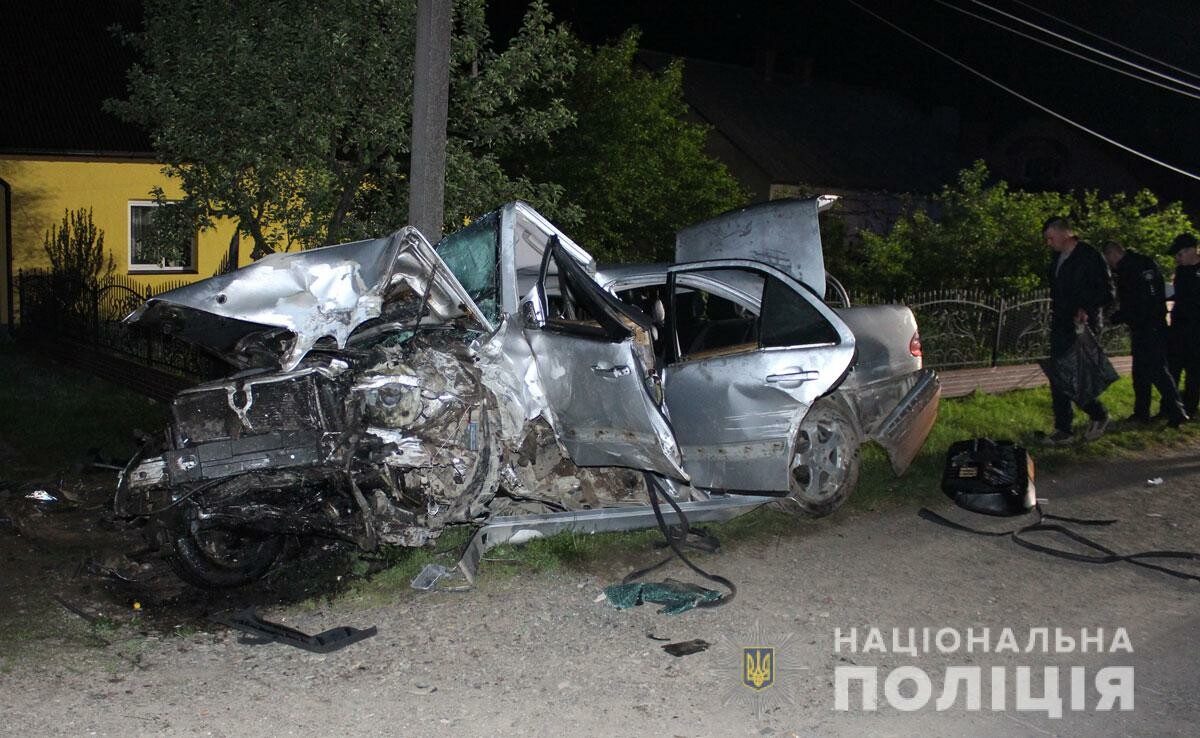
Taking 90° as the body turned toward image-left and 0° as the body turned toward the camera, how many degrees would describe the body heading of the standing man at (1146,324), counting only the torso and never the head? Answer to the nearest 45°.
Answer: approximately 90°

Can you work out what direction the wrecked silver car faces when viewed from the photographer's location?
facing the viewer and to the left of the viewer

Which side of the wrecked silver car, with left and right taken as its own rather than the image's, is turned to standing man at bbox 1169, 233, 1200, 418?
back

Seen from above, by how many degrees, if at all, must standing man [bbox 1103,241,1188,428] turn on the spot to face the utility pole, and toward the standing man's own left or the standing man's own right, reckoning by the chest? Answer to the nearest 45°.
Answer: approximately 45° to the standing man's own left

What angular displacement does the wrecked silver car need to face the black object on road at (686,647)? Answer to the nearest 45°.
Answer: approximately 90° to its left

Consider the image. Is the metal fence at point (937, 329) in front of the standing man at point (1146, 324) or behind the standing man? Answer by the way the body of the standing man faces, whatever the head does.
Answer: in front

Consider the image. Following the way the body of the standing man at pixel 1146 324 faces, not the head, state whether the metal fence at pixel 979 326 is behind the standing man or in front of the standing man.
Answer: in front

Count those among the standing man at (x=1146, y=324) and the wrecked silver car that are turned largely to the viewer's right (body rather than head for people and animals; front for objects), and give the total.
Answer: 0

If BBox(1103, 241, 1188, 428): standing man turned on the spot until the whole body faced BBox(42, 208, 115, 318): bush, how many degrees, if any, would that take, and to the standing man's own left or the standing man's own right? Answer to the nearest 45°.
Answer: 0° — they already face it

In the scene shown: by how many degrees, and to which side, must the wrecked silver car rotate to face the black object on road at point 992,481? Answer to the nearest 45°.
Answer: approximately 135° to its left
